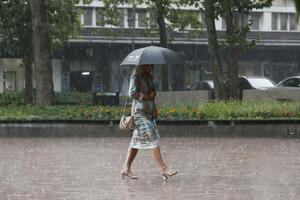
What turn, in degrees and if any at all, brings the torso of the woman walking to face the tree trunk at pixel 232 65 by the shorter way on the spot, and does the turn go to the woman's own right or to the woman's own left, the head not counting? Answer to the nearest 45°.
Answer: approximately 90° to the woman's own left

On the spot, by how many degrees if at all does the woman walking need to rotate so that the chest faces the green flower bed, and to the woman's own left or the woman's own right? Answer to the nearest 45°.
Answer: approximately 90° to the woman's own left

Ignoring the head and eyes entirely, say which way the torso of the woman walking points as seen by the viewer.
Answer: to the viewer's right

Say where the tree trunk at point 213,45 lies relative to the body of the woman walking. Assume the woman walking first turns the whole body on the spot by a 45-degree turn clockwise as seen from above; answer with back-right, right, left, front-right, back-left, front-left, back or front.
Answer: back-left

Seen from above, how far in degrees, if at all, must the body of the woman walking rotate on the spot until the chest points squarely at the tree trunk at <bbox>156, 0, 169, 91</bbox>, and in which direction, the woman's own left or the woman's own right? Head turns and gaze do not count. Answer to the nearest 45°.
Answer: approximately 90° to the woman's own left

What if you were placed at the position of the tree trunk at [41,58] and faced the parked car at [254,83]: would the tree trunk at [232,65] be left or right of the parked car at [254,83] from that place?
right

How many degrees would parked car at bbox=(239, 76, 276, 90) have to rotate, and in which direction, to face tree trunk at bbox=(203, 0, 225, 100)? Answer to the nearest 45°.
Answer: approximately 45° to its right
